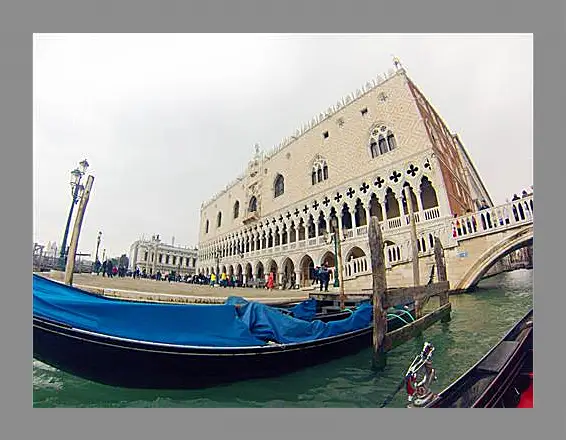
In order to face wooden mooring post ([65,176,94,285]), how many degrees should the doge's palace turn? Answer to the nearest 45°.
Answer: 0° — it already faces it

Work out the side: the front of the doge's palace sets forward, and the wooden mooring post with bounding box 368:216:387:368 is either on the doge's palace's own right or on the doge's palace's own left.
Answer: on the doge's palace's own left

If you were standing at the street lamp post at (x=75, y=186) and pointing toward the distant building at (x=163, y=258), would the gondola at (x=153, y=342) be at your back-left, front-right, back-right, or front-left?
back-right

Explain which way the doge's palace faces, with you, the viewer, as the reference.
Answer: facing the viewer and to the left of the viewer

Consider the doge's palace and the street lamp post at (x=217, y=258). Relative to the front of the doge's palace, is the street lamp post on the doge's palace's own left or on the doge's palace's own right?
on the doge's palace's own right

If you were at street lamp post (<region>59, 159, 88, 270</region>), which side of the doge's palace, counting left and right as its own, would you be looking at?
front

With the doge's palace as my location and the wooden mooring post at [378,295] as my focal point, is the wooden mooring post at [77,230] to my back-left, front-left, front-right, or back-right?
front-right

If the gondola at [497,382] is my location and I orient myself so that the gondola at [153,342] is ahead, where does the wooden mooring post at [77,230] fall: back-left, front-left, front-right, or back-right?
front-right

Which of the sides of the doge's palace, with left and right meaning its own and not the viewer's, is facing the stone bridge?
left
